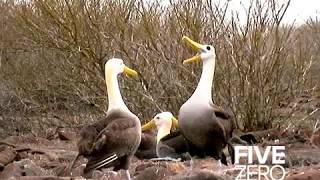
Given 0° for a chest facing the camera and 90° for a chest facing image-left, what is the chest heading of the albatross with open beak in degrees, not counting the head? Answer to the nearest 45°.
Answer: approximately 45°

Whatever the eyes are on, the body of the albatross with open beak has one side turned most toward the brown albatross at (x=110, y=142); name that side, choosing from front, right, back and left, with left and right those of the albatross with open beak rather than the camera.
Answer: front
